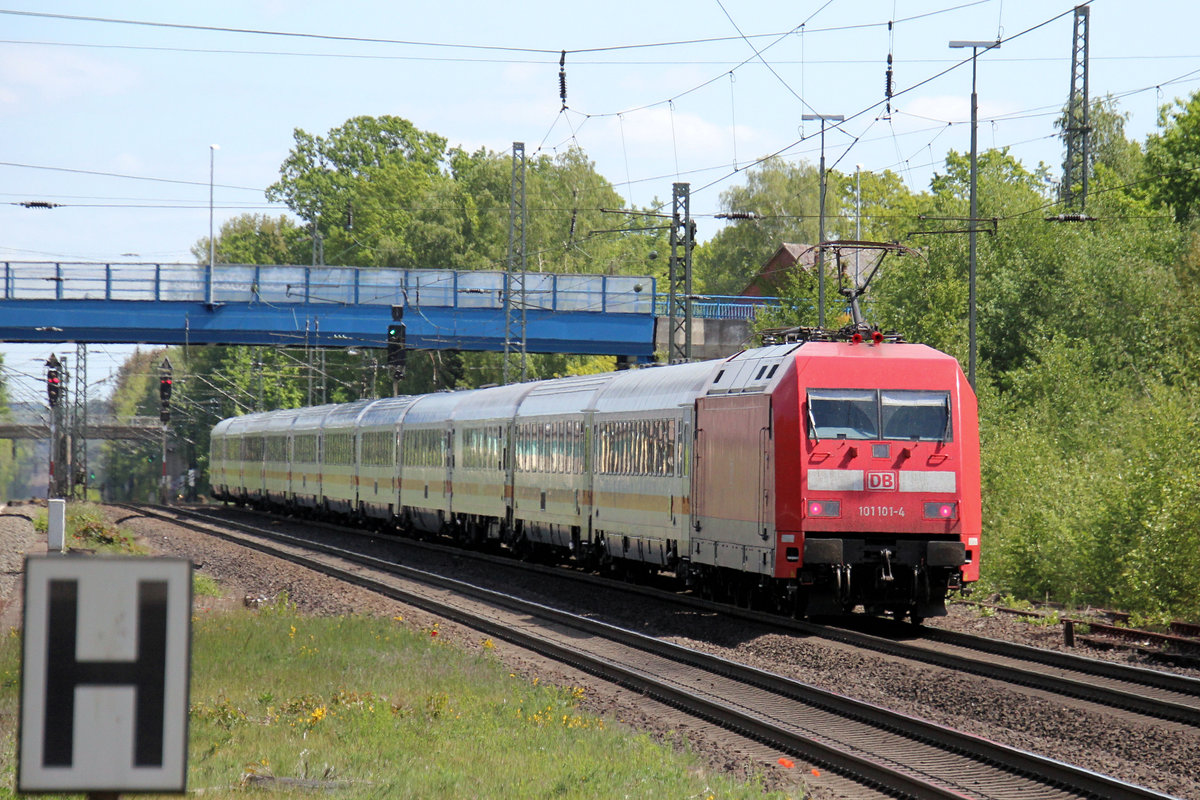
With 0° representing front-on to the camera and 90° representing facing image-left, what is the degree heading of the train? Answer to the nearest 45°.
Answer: approximately 315°

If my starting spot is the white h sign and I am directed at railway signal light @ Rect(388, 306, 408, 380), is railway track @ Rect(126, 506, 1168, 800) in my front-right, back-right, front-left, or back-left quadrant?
front-right

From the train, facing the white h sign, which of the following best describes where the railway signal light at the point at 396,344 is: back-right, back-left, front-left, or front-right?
back-right

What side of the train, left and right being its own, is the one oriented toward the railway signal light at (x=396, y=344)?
back

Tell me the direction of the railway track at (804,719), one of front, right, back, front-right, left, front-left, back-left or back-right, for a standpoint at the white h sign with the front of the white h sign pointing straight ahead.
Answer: back-left

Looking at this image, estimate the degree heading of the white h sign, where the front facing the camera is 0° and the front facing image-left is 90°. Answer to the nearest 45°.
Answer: approximately 0°

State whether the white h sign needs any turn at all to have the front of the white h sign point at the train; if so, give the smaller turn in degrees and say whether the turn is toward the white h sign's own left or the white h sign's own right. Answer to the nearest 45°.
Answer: approximately 135° to the white h sign's own left

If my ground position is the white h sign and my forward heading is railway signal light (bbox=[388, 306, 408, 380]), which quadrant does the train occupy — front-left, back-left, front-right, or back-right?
front-right

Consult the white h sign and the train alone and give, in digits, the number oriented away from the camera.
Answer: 0
